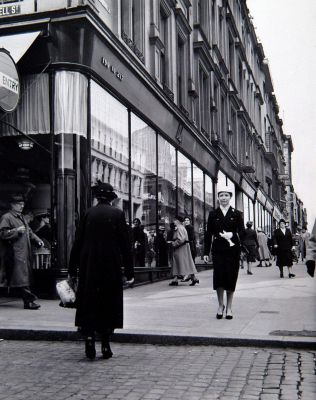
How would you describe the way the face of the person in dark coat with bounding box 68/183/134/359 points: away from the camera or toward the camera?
away from the camera

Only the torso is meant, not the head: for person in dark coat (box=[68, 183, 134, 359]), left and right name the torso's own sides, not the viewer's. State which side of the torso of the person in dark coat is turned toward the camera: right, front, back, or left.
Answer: back

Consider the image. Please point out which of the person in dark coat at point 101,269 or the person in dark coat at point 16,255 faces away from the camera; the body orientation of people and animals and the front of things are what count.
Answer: the person in dark coat at point 101,269

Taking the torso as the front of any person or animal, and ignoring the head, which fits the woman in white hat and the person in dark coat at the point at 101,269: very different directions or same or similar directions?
very different directions

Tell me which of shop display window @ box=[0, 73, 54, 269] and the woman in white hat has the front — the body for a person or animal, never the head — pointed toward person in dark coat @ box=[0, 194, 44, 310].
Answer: the shop display window

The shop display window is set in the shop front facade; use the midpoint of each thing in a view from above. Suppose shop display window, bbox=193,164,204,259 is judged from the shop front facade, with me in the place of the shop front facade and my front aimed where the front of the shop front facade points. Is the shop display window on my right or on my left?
on my left
